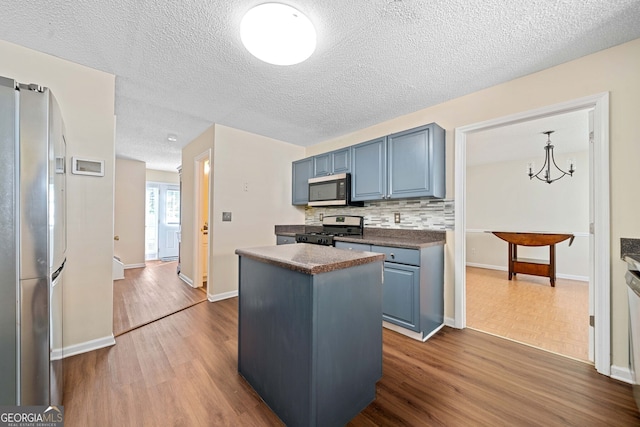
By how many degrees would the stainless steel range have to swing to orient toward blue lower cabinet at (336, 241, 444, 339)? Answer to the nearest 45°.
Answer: approximately 90° to its left

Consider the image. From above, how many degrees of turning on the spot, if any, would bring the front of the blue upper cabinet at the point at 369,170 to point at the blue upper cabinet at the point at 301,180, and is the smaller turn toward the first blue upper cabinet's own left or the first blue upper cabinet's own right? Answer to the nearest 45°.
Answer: approximately 90° to the first blue upper cabinet's own right

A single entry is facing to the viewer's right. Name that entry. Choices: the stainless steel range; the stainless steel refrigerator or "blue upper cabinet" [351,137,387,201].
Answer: the stainless steel refrigerator

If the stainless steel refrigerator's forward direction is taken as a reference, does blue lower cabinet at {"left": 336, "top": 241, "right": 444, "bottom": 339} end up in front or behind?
in front

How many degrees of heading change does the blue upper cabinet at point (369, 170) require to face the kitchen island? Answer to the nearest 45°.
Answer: approximately 45° to its left

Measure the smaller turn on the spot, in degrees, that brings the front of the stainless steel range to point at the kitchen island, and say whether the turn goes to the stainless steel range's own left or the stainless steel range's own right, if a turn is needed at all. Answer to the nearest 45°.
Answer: approximately 45° to the stainless steel range's own left

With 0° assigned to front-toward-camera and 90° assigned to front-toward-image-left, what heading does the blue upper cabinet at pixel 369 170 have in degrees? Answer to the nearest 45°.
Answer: approximately 45°

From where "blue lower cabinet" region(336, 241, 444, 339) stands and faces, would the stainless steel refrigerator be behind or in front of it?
in front

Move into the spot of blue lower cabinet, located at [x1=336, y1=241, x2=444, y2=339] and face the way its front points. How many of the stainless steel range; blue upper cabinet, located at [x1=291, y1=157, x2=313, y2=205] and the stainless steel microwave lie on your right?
3

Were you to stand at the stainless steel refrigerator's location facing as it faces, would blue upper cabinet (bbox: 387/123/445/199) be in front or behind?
in front

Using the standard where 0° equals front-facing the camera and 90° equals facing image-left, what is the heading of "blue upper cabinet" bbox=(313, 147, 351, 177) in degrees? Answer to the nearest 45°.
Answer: approximately 45°
